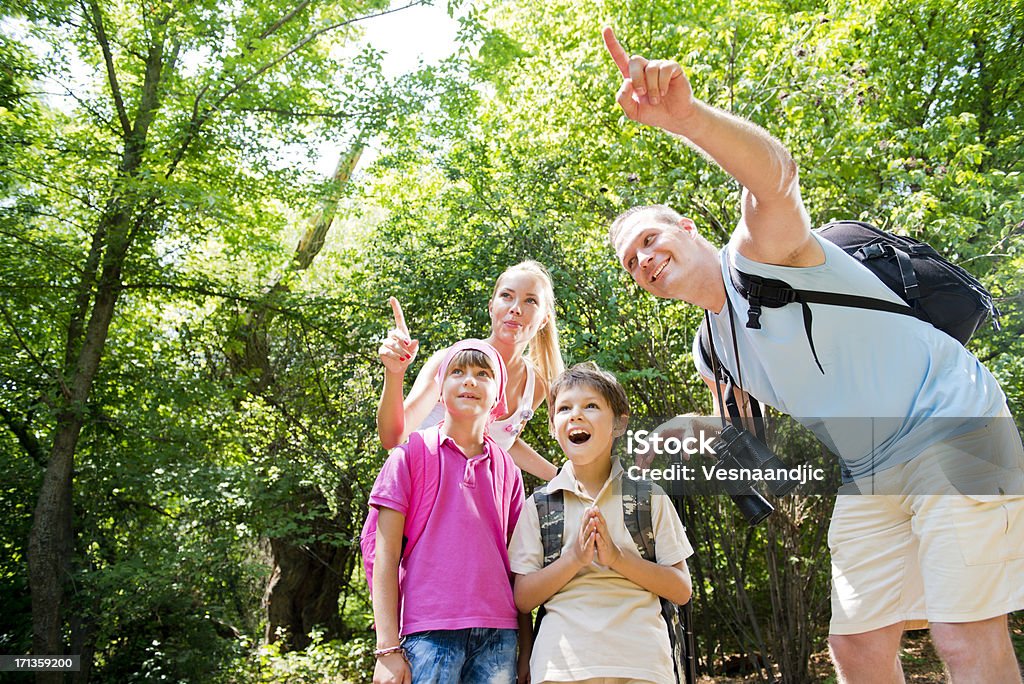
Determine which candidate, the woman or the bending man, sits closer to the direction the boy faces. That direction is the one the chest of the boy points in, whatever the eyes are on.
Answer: the bending man

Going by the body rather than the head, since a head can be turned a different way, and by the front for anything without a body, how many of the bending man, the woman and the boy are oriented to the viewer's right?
0

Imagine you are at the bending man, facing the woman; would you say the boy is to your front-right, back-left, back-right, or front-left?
front-left

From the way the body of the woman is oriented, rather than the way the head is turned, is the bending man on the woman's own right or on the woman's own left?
on the woman's own left

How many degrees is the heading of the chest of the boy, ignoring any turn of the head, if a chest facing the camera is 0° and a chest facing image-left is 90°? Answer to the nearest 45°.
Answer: approximately 0°

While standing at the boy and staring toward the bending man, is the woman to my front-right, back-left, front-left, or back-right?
back-left

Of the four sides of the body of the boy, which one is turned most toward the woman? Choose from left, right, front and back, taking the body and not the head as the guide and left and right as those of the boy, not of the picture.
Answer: back

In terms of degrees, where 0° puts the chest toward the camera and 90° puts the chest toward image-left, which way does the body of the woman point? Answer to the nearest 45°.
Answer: approximately 45°

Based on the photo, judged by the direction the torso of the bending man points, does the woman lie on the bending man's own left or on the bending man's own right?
on the bending man's own right

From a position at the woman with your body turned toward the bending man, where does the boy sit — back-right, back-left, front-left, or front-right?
front-right

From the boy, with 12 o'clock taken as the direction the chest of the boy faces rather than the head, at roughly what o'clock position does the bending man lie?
The bending man is roughly at 10 o'clock from the boy.

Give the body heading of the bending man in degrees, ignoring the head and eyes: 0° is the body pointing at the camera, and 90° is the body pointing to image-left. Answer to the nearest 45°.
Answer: approximately 45°

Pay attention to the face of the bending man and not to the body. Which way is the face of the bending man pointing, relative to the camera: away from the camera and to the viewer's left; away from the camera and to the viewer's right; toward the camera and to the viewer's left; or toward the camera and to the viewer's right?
toward the camera and to the viewer's left

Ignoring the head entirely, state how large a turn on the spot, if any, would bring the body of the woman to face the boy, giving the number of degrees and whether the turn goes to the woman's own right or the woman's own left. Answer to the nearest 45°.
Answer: approximately 45° to the woman's own left

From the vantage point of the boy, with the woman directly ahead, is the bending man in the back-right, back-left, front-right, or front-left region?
back-right
